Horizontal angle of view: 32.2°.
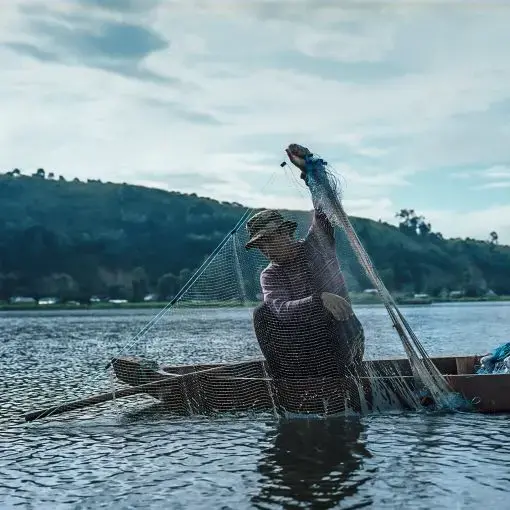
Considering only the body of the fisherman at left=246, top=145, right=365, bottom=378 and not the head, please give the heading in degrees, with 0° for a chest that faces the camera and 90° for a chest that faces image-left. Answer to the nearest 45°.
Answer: approximately 45°

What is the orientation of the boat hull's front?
to the viewer's left

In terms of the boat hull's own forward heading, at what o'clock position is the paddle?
The paddle is roughly at 12 o'clock from the boat hull.

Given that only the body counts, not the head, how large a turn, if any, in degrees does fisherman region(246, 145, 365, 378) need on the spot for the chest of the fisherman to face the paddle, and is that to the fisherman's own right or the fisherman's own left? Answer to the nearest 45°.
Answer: approximately 45° to the fisherman's own right
